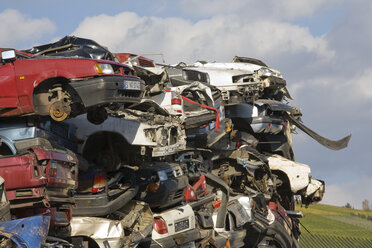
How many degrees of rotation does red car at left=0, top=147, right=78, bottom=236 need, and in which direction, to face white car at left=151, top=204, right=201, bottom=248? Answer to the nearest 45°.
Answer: approximately 90° to its right

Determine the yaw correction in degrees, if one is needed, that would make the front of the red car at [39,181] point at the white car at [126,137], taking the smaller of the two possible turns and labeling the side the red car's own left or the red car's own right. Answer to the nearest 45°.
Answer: approximately 90° to the red car's own right

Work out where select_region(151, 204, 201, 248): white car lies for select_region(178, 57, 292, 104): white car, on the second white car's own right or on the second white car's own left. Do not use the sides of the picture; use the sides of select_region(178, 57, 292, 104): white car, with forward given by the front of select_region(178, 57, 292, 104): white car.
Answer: on the second white car's own right

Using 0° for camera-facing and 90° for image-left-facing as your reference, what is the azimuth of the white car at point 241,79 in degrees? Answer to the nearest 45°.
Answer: approximately 315°

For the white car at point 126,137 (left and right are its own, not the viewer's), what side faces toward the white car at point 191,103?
left

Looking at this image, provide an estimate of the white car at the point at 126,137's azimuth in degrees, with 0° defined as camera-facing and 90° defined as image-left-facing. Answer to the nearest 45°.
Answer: approximately 315°

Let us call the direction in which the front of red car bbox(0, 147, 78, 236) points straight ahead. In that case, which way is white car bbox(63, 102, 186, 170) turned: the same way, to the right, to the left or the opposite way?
the opposite way

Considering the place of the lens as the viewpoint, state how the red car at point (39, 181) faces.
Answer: facing away from the viewer and to the left of the viewer
